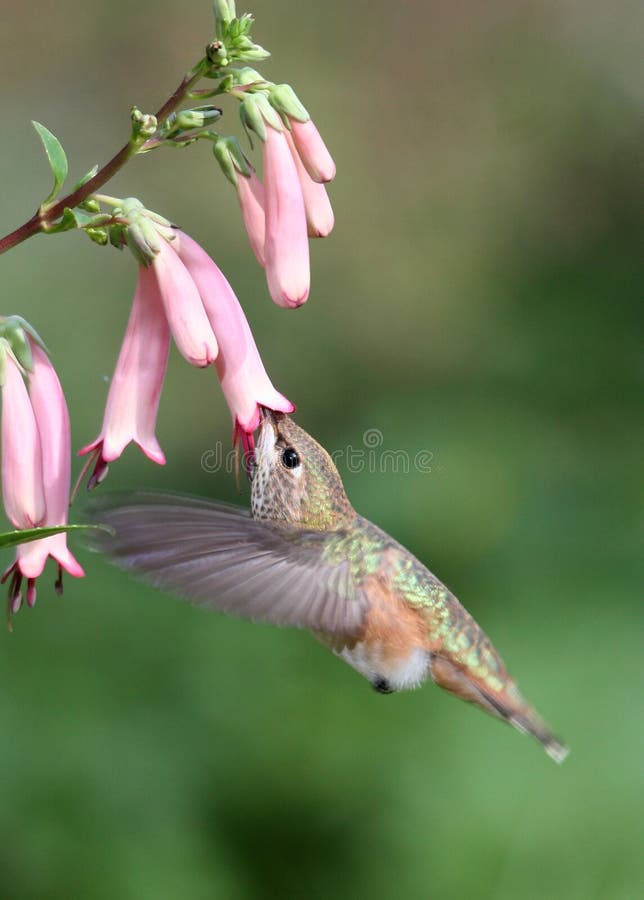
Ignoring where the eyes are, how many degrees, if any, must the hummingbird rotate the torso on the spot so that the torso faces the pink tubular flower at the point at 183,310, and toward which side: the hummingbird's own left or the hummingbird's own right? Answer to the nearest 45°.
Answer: approximately 45° to the hummingbird's own left

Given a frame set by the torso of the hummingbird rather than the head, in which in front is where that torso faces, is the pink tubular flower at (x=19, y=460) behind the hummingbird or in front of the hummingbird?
in front

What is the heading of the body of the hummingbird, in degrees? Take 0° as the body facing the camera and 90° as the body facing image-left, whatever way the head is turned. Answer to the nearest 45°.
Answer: approximately 90°
